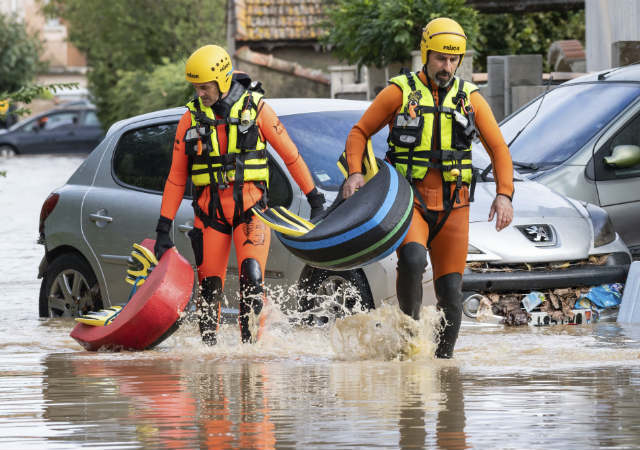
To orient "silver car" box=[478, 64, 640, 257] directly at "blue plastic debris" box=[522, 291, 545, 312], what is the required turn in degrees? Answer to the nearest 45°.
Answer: approximately 45° to its left

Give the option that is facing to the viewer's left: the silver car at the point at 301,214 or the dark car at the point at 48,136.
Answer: the dark car

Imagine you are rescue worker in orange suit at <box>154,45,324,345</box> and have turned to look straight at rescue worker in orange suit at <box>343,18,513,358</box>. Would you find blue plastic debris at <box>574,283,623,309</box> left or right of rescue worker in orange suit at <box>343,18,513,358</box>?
left

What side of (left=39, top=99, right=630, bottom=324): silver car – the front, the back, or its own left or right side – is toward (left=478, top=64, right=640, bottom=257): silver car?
left

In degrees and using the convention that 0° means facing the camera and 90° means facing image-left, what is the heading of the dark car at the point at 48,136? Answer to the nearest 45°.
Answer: approximately 90°

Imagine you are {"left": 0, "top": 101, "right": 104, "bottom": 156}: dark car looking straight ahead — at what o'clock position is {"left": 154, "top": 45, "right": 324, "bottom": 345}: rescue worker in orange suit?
The rescue worker in orange suit is roughly at 9 o'clock from the dark car.

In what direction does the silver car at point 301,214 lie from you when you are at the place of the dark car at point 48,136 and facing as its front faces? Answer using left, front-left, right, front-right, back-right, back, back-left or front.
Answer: left

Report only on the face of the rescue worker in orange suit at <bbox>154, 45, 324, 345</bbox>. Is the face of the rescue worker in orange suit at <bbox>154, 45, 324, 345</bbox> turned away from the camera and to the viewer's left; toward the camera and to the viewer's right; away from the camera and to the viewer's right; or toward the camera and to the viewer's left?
toward the camera and to the viewer's left

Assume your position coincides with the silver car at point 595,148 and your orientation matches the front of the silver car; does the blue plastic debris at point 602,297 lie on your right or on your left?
on your left

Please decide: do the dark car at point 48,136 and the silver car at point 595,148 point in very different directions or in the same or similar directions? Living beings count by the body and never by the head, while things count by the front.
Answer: same or similar directions

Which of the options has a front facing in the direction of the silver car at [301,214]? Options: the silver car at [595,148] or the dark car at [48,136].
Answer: the silver car at [595,148]

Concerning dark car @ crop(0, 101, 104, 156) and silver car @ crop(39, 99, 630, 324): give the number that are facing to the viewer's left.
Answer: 1

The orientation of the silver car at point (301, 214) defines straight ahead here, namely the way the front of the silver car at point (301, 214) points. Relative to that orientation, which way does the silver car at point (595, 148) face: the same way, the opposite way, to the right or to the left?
to the right
